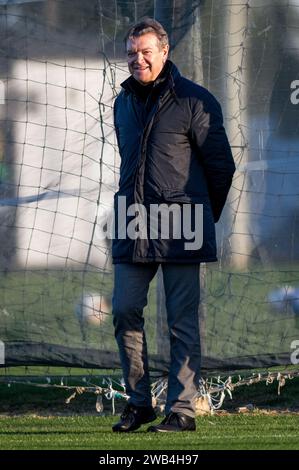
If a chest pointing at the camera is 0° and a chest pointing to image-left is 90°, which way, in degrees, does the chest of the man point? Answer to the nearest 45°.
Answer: approximately 45°
